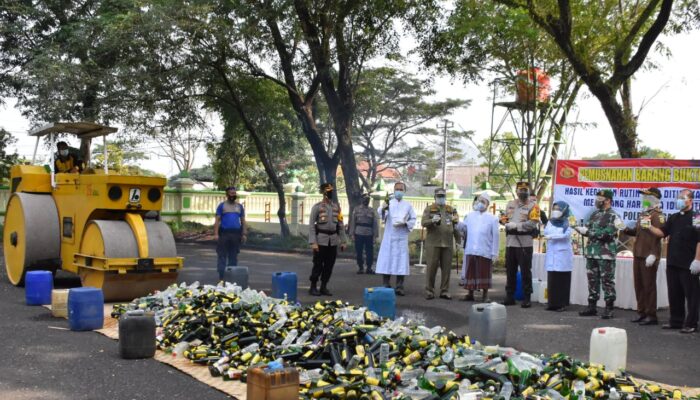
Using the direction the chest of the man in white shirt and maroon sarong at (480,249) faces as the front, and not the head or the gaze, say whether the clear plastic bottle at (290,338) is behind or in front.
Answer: in front

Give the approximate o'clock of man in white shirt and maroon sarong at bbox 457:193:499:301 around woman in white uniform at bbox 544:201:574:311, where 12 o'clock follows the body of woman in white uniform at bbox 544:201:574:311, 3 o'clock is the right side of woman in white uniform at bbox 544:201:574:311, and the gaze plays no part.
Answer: man in white shirt and maroon sarong at bbox 457:193:499:301 is roughly at 2 o'clock from woman in white uniform at bbox 544:201:574:311.

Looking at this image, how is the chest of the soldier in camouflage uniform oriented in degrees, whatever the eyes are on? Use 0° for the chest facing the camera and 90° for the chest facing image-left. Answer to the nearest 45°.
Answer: approximately 45°

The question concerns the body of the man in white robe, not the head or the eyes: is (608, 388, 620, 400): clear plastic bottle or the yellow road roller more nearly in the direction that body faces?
the clear plastic bottle

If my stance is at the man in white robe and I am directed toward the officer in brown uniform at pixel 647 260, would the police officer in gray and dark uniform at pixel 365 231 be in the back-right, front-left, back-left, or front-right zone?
back-left

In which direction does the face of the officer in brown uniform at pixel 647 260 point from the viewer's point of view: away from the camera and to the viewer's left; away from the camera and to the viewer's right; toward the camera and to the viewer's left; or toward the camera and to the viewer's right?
toward the camera and to the viewer's left

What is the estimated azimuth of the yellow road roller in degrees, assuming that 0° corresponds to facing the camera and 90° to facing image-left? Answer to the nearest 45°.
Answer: approximately 315°

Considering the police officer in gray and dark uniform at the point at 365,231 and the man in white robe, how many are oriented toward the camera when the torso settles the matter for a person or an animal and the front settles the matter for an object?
2

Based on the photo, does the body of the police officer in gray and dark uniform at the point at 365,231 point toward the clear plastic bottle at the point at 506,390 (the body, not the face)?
yes

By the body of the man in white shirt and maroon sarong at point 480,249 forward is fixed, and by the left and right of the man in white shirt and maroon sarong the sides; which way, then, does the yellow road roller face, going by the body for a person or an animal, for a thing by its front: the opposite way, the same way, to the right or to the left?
to the left
